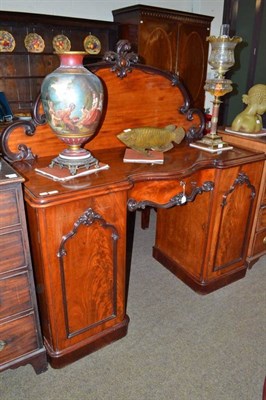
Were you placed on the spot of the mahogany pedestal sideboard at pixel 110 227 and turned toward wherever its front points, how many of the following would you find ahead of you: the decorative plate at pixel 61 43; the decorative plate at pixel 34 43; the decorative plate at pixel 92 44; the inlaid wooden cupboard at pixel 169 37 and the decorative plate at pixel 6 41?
0

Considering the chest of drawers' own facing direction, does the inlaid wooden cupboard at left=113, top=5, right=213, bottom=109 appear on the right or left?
on its left

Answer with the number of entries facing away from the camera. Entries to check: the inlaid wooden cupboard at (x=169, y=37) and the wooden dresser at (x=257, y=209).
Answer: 0

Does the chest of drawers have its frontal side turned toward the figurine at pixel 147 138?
no

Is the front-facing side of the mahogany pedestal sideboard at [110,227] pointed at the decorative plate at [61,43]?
no

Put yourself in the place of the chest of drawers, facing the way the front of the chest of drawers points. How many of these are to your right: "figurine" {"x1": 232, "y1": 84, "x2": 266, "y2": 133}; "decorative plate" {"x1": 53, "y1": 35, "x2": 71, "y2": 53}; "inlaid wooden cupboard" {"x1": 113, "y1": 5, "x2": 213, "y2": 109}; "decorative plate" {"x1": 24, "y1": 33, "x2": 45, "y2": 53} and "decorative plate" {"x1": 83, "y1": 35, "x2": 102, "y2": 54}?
0

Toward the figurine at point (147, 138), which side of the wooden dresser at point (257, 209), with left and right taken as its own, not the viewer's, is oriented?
right

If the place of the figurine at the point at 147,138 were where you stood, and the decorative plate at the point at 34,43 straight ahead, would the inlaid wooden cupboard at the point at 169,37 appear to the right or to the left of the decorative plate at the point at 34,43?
right

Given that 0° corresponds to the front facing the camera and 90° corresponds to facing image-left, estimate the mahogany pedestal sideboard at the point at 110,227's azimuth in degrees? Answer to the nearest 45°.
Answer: approximately 315°

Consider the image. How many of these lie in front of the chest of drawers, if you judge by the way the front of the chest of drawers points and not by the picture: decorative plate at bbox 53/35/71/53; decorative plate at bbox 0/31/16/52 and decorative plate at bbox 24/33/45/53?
0

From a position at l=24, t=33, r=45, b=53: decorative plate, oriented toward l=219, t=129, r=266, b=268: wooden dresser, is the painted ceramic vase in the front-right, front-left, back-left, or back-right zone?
front-right

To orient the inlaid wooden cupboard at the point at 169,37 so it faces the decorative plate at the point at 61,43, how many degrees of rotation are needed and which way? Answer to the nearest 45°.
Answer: approximately 135° to its right

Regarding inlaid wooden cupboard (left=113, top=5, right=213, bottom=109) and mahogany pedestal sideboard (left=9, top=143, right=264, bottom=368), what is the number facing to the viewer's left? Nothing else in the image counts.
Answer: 0

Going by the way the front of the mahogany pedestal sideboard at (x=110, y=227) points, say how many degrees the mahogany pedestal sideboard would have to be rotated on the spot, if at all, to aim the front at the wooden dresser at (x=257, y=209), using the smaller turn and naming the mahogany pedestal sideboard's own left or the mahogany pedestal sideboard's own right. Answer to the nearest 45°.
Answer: approximately 90° to the mahogany pedestal sideboard's own left

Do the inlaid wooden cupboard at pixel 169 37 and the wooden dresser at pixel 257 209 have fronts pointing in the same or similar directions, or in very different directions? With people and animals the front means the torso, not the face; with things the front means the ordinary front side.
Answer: same or similar directions

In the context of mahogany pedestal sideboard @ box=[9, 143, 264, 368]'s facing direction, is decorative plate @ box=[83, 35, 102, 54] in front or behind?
behind

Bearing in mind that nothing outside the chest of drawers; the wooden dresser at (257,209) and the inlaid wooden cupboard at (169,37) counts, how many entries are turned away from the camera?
0

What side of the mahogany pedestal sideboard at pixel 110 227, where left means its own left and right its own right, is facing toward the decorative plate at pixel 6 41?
back

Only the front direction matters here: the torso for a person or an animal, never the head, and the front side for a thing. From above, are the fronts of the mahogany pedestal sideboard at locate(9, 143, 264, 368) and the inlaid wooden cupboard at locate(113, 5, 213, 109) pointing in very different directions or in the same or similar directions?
same or similar directions

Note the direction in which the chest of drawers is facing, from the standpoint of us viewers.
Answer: facing the viewer and to the right of the viewer

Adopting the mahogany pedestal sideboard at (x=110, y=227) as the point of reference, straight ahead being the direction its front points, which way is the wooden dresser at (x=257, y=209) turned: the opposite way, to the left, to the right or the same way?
the same way

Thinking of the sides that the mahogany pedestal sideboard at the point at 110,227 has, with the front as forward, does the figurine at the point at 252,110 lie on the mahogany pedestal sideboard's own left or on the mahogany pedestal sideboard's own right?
on the mahogany pedestal sideboard's own left
